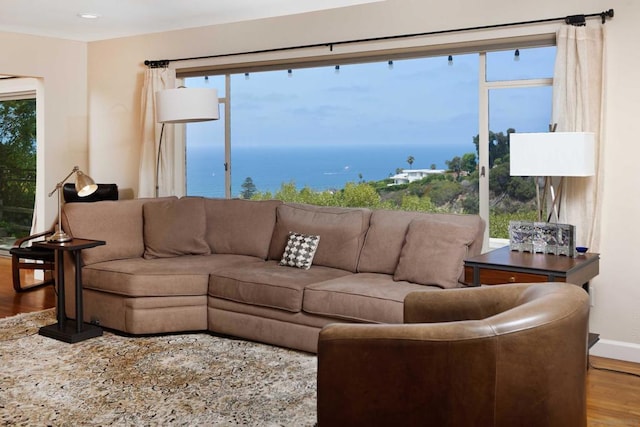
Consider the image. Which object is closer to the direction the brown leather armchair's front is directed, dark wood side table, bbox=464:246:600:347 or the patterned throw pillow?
the patterned throw pillow

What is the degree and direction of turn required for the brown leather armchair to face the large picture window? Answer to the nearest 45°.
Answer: approximately 45° to its right

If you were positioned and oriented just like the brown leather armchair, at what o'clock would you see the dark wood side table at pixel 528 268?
The dark wood side table is roughly at 2 o'clock from the brown leather armchair.

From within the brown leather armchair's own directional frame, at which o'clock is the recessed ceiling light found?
The recessed ceiling light is roughly at 12 o'clock from the brown leather armchair.

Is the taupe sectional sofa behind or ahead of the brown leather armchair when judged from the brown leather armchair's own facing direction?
ahead

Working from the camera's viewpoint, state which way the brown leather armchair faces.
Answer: facing away from the viewer and to the left of the viewer

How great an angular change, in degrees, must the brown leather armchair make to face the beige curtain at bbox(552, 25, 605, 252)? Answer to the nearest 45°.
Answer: approximately 45° to its right

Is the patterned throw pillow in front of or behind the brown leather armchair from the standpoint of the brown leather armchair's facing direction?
in front
